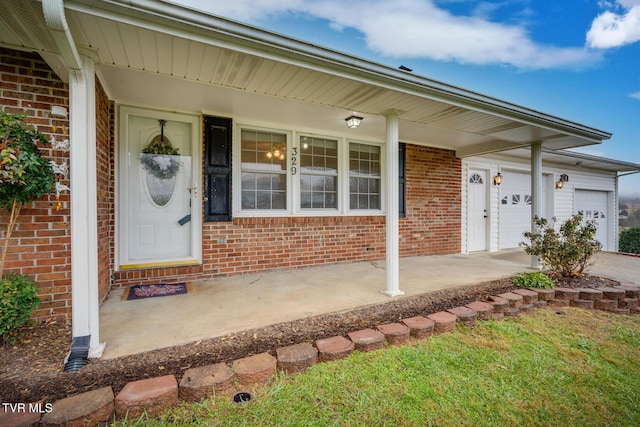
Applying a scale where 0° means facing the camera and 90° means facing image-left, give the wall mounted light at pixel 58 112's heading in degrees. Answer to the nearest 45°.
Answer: approximately 0°

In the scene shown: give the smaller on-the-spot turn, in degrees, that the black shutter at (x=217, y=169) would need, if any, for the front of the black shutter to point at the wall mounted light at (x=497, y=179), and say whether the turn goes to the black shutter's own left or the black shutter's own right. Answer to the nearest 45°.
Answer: approximately 90° to the black shutter's own left

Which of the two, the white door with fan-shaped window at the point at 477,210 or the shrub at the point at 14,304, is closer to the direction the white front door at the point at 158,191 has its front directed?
the shrub

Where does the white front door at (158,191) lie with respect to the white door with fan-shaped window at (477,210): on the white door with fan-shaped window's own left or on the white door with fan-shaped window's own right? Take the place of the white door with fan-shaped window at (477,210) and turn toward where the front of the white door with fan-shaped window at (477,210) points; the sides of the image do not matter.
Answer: on the white door with fan-shaped window's own right

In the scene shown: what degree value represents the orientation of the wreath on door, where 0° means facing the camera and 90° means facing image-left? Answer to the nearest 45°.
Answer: approximately 0°

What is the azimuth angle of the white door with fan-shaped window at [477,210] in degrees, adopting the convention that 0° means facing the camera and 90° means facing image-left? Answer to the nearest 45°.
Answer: approximately 315°

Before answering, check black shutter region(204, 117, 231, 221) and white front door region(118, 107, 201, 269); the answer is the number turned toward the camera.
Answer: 2

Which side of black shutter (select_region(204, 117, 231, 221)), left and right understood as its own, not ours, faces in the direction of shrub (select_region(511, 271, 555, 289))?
left

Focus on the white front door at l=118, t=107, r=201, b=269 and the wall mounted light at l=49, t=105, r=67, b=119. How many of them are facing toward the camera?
2

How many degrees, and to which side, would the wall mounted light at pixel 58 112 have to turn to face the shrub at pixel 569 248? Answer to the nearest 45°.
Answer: approximately 45° to its left

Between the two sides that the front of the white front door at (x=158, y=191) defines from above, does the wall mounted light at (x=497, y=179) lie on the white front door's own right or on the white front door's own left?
on the white front door's own left
